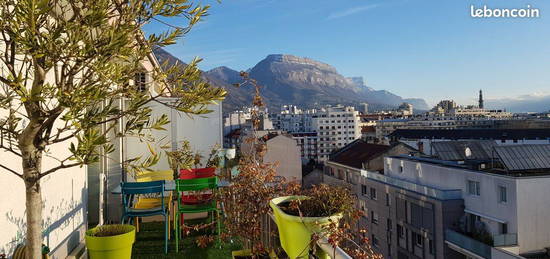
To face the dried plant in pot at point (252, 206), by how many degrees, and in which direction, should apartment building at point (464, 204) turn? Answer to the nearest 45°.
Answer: approximately 45° to its left

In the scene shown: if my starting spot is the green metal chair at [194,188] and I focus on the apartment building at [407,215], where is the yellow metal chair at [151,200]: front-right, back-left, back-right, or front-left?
front-left

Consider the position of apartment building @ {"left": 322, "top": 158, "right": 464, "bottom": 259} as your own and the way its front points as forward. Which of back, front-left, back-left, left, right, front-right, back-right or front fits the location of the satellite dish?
back

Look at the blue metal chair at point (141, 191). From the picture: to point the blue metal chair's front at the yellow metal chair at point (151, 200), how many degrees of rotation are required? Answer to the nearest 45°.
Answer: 0° — it already faces it

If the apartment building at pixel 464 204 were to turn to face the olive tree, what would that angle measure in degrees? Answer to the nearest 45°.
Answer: approximately 45° to its left

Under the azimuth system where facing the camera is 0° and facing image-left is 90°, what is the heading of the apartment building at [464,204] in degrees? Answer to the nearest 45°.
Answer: approximately 45°

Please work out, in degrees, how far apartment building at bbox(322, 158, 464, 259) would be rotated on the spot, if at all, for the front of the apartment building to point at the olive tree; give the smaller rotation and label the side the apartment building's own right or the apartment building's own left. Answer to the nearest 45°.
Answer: approximately 45° to the apartment building's own left

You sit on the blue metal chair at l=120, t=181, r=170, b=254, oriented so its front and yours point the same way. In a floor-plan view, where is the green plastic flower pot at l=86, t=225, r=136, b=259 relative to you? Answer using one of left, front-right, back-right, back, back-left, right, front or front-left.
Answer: back

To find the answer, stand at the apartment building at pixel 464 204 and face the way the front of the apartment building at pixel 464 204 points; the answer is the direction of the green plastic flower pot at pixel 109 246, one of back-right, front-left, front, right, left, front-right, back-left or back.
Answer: front-left

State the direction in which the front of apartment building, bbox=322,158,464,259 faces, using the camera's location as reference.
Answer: facing the viewer and to the left of the viewer

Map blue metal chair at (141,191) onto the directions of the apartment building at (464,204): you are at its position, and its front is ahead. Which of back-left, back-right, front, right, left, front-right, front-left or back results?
front-left
